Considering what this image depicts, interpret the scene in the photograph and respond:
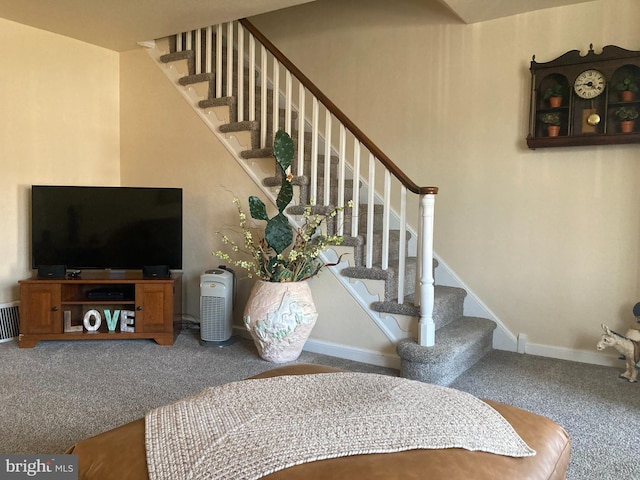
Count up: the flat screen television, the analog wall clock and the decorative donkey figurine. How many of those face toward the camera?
2

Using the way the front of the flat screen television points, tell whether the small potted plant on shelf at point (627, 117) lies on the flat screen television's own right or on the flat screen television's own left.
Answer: on the flat screen television's own left

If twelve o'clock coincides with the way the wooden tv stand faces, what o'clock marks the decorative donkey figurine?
The decorative donkey figurine is roughly at 10 o'clock from the wooden tv stand.

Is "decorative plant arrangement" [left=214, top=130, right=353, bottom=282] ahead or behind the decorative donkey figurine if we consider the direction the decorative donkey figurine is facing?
ahead

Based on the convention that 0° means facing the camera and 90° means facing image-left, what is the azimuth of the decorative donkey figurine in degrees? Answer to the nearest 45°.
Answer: approximately 90°

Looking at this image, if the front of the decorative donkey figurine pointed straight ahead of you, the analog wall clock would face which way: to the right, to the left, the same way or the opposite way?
to the left
